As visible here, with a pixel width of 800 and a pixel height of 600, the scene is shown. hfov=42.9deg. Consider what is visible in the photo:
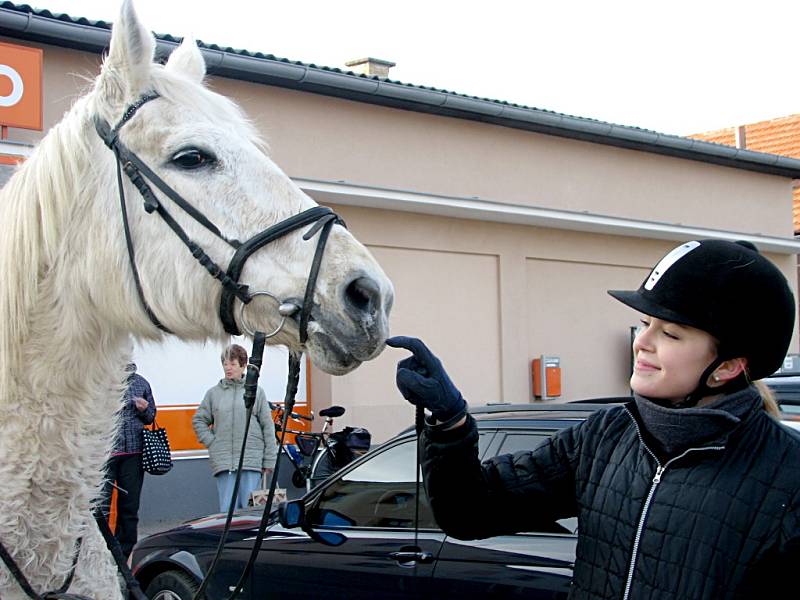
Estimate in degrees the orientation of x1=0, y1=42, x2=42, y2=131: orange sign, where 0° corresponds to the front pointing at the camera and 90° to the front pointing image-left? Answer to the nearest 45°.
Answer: approximately 0°

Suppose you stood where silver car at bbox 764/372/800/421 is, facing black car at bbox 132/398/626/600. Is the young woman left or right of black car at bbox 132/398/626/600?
left

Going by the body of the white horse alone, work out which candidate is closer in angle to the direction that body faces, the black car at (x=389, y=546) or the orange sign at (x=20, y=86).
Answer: the black car

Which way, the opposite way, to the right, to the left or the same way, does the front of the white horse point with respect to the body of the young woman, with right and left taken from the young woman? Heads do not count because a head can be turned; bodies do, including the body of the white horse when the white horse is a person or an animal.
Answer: the opposite way

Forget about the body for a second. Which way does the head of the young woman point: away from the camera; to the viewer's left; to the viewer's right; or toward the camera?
to the viewer's left

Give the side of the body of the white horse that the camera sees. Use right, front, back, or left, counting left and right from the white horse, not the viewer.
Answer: right

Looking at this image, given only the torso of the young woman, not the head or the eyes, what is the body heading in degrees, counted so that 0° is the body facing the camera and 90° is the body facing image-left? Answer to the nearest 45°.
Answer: approximately 45°

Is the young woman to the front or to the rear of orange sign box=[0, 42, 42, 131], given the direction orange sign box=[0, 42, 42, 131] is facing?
to the front
